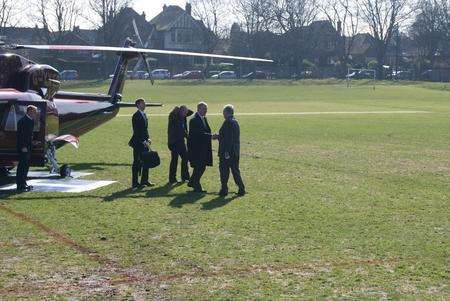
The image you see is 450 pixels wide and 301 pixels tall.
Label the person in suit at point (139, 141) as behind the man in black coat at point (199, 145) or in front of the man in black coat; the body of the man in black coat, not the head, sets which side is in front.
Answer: behind

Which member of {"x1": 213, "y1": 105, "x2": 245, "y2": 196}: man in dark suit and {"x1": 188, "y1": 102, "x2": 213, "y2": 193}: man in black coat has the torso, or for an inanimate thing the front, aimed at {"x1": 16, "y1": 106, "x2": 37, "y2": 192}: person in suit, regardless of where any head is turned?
the man in dark suit

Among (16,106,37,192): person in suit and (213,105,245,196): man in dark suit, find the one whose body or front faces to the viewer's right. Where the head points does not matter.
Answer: the person in suit

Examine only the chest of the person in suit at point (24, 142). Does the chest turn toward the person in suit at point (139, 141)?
yes

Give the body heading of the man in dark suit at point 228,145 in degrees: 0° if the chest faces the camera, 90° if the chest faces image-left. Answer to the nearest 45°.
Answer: approximately 90°

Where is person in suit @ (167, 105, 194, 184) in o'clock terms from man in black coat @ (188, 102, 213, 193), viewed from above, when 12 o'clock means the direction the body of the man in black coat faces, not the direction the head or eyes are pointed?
The person in suit is roughly at 7 o'clock from the man in black coat.

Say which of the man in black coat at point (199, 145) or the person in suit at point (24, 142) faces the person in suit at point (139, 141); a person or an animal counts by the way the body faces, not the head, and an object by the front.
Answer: the person in suit at point (24, 142)

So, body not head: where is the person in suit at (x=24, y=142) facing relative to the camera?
to the viewer's right

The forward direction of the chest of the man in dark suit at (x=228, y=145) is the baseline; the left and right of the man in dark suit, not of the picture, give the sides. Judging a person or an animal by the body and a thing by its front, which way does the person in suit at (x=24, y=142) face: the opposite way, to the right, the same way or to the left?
the opposite way

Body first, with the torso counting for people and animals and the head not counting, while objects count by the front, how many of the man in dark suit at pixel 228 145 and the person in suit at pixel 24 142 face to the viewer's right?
1
